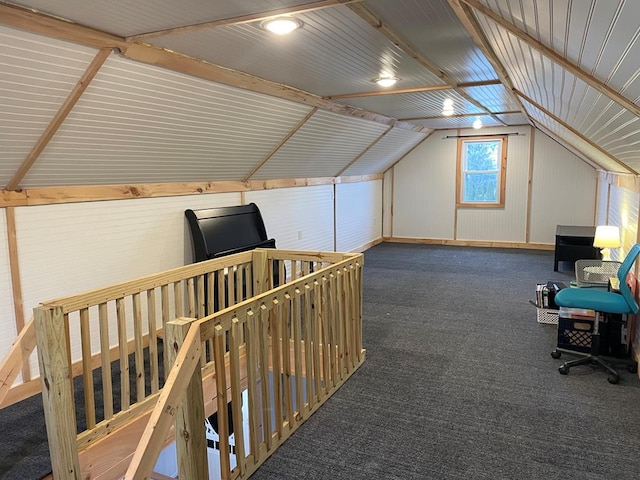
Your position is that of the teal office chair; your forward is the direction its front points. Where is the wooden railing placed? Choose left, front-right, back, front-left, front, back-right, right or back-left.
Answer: front-left

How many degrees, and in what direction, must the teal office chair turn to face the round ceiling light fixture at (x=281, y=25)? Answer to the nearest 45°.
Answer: approximately 45° to its left

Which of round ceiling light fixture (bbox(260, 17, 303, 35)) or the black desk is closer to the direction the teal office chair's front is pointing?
the round ceiling light fixture

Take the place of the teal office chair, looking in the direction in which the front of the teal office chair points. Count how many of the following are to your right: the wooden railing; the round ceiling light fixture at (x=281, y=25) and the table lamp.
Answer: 1

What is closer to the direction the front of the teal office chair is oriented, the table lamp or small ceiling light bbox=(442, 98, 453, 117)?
the small ceiling light

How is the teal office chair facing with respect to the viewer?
to the viewer's left

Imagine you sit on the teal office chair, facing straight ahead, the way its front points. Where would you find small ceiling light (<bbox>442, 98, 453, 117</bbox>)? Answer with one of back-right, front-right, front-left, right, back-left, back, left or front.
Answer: front-right

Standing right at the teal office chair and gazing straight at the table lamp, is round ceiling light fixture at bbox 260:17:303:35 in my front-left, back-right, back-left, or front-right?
back-left

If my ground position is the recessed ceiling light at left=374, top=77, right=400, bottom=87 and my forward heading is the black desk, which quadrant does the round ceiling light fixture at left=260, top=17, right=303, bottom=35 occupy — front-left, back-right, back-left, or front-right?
back-right

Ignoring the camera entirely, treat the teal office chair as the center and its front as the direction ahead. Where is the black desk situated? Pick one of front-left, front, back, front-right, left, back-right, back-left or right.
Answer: right

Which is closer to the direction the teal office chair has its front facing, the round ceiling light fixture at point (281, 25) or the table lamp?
the round ceiling light fixture

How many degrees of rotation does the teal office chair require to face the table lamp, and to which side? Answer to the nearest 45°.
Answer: approximately 90° to its right
